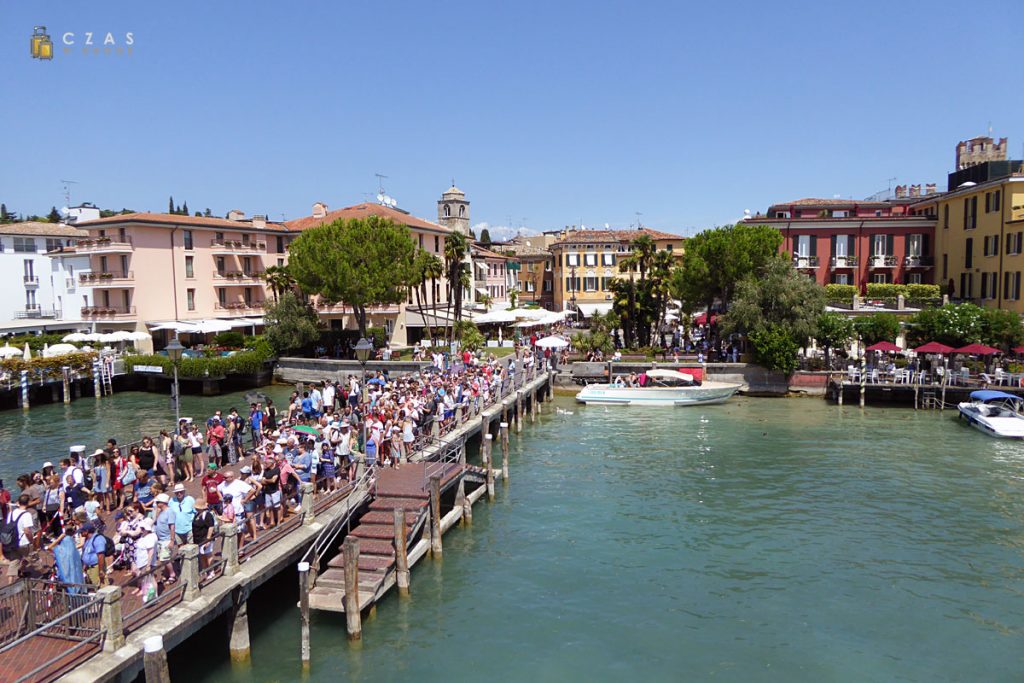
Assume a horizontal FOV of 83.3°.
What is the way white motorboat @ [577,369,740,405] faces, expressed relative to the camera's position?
facing to the right of the viewer

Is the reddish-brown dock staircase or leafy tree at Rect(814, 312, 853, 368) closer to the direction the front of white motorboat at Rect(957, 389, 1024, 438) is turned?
the reddish-brown dock staircase

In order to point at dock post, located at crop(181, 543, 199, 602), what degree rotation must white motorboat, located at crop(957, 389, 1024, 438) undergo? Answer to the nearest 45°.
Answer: approximately 45° to its right

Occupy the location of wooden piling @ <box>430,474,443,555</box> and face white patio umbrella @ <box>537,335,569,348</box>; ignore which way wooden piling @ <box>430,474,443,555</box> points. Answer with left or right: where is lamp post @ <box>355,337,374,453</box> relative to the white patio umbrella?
left

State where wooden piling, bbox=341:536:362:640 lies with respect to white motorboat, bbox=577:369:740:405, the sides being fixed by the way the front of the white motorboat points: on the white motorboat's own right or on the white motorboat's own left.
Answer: on the white motorboat's own right

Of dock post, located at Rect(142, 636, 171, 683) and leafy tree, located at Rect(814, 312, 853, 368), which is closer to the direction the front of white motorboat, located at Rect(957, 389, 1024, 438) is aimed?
the dock post
